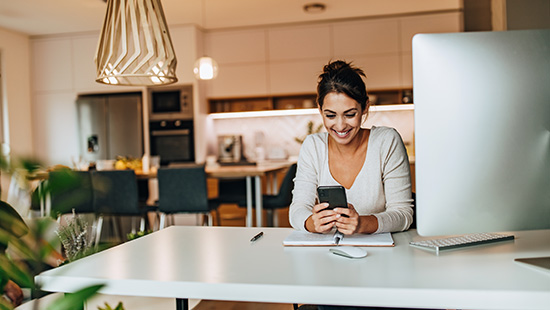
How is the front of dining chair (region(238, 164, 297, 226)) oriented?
to the viewer's left

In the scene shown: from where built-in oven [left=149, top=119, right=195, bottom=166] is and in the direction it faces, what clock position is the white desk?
The white desk is roughly at 12 o'clock from the built-in oven.

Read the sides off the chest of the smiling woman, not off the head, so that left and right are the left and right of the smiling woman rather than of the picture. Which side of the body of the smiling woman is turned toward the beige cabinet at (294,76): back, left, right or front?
back

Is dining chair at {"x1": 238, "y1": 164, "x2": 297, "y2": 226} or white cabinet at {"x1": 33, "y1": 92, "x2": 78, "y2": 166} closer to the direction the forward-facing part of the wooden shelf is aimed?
the dining chair

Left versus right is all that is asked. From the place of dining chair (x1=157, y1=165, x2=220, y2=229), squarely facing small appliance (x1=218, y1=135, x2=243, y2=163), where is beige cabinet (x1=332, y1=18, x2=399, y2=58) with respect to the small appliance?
right

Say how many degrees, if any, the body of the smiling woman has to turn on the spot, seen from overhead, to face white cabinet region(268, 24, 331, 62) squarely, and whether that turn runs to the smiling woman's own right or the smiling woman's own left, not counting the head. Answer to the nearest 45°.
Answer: approximately 180°

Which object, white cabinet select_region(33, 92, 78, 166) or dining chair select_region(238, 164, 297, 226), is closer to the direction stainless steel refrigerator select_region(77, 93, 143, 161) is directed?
the dining chair

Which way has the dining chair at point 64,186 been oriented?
away from the camera

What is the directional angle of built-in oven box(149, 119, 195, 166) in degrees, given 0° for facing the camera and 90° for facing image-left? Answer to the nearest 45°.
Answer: approximately 0°

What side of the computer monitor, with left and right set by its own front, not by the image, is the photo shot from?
back

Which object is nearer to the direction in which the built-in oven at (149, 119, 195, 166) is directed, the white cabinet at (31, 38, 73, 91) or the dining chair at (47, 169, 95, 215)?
the dining chair

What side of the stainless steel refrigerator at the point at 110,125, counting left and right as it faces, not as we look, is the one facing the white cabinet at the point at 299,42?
left

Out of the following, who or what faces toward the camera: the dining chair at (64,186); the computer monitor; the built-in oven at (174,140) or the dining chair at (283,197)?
the built-in oven
